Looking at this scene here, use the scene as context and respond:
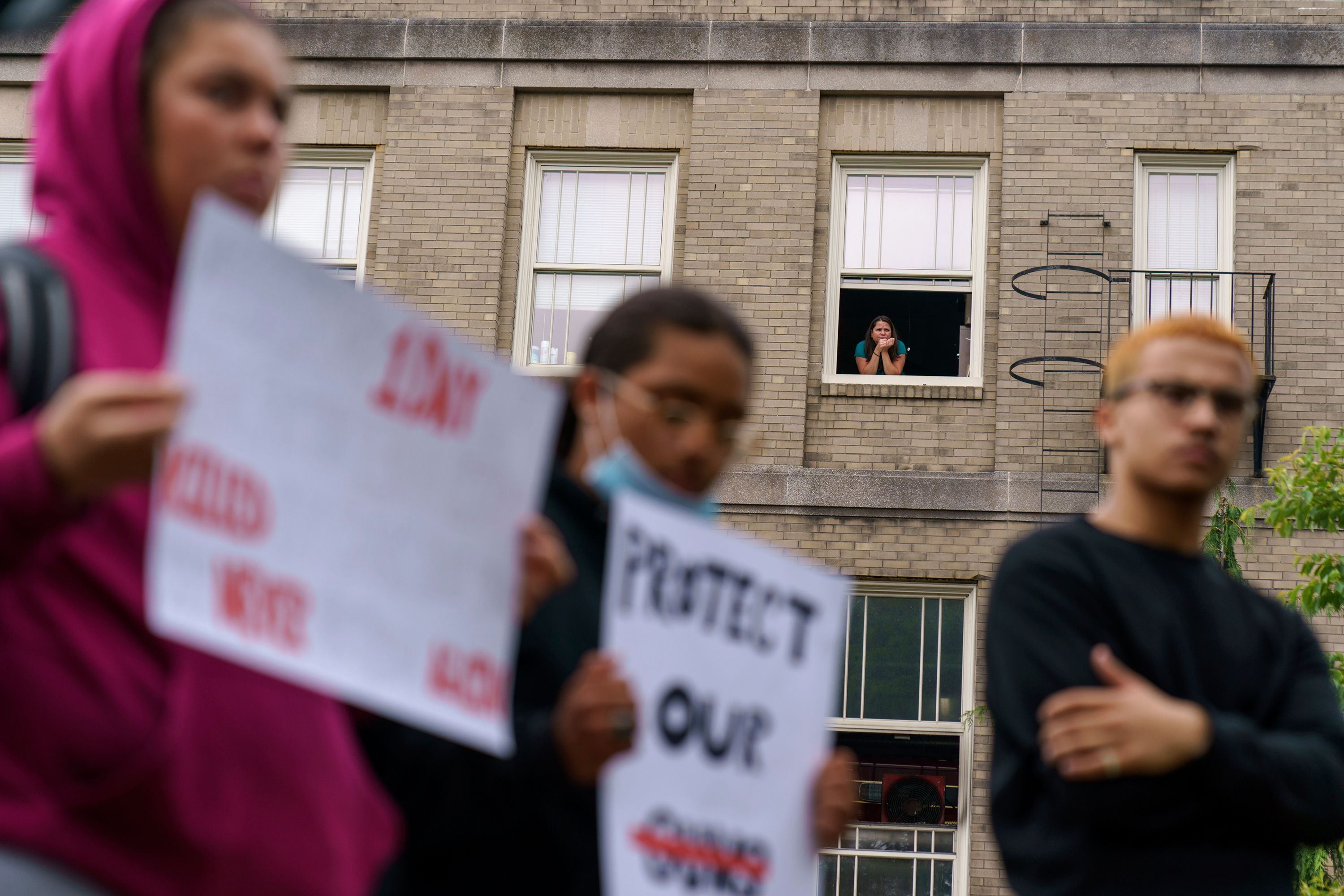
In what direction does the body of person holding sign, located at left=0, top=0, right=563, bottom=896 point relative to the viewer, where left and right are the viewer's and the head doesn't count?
facing the viewer and to the right of the viewer

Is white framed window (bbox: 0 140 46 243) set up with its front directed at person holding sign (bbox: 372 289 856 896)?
yes

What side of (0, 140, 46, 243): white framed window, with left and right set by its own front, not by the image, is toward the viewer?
front

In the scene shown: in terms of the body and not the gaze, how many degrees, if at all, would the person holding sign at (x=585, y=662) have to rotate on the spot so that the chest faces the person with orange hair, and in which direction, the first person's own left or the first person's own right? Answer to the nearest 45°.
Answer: approximately 45° to the first person's own left

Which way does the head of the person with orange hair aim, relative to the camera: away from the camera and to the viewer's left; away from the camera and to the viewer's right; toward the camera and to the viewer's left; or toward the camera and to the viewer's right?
toward the camera and to the viewer's right

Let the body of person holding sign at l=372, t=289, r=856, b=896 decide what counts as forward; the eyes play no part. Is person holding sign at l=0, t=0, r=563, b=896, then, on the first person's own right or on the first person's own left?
on the first person's own right

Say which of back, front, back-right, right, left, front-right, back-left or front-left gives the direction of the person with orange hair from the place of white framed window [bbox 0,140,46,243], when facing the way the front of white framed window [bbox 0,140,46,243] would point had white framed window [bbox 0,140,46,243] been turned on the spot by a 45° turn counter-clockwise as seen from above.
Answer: front-right

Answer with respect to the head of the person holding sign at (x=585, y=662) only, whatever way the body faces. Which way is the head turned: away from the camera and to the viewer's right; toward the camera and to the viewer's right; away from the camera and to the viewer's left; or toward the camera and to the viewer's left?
toward the camera and to the viewer's right

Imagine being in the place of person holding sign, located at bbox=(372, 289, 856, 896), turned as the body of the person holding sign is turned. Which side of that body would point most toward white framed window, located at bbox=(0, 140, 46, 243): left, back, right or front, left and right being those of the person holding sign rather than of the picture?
back

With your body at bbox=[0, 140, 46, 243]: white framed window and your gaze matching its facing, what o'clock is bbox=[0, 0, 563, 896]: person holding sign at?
The person holding sign is roughly at 12 o'clock from the white framed window.

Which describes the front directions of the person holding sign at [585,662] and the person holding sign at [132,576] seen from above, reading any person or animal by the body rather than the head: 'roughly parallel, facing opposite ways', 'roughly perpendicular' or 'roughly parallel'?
roughly parallel
